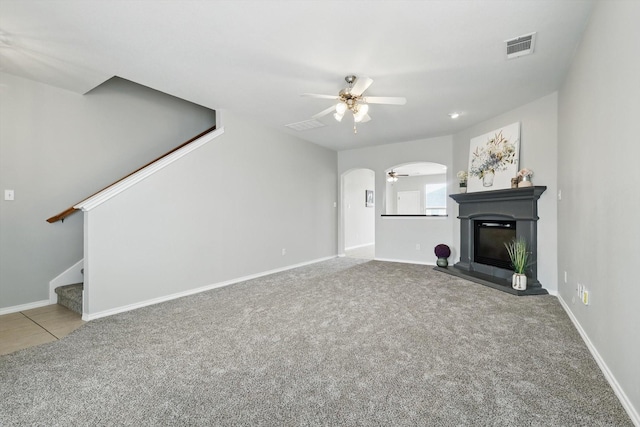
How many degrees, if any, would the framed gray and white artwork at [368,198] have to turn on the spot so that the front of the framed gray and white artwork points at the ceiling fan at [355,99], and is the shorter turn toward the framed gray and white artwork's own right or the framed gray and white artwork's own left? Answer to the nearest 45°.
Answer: approximately 45° to the framed gray and white artwork's own right

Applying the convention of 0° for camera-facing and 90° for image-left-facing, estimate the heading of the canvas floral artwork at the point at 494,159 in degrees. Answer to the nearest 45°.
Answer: approximately 45°

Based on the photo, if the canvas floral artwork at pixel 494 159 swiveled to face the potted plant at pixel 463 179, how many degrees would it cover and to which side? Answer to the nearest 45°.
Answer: approximately 90° to its right

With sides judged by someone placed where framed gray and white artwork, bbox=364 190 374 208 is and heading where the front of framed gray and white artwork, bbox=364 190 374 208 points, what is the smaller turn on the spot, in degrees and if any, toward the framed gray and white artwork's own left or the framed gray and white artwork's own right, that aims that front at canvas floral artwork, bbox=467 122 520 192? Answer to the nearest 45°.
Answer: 0° — it already faces it

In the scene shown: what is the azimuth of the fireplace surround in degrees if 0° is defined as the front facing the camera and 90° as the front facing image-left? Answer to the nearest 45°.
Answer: approximately 45°

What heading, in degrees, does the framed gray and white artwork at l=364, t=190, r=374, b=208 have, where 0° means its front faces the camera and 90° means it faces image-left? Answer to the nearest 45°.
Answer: approximately 315°
